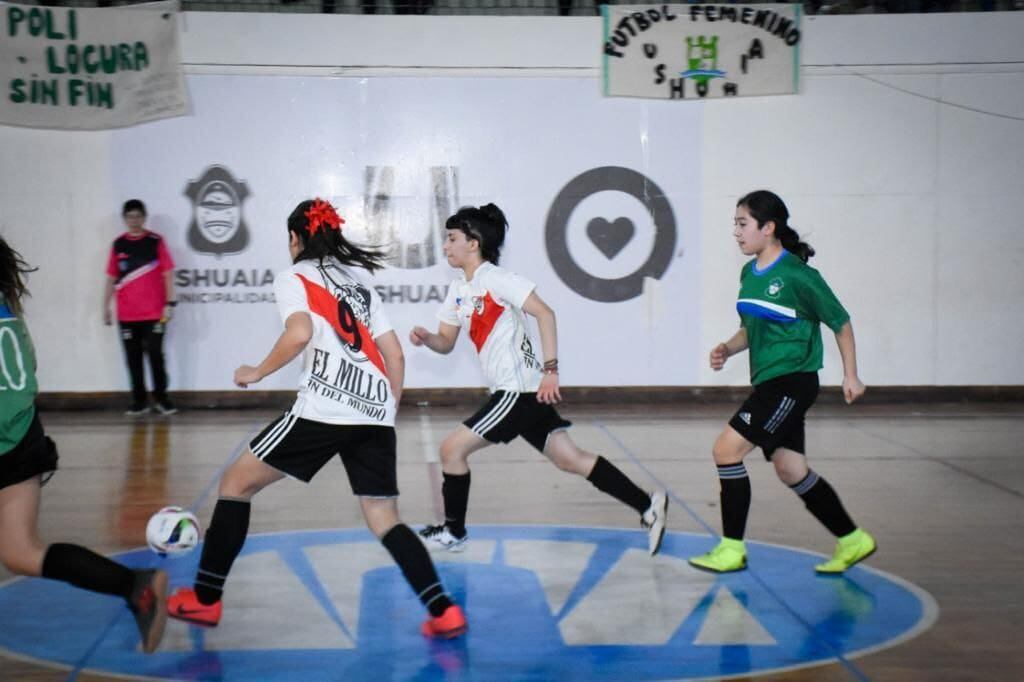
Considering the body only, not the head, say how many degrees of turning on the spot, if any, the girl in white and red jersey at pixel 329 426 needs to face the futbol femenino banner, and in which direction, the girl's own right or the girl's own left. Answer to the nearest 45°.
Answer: approximately 90° to the girl's own right

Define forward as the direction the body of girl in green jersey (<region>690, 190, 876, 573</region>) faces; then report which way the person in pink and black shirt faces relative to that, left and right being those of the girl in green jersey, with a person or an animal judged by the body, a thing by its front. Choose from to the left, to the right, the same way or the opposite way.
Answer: to the left

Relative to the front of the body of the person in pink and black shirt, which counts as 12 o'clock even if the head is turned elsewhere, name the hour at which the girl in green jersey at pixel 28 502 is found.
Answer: The girl in green jersey is roughly at 12 o'clock from the person in pink and black shirt.

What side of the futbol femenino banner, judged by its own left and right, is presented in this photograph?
front

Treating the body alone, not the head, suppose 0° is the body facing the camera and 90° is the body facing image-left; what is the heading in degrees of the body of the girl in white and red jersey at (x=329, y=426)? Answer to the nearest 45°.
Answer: approximately 135°

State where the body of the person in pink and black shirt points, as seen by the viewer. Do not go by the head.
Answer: toward the camera

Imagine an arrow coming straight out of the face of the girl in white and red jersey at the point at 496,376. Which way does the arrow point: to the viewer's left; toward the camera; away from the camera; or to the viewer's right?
to the viewer's left

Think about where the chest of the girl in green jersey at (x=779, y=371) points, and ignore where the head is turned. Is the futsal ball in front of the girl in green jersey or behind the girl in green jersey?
in front

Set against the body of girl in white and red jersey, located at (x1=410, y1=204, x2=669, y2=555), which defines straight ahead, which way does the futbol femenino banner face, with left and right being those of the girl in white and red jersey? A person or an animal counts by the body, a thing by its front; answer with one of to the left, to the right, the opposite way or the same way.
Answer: to the left

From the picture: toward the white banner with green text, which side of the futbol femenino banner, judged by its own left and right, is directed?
right

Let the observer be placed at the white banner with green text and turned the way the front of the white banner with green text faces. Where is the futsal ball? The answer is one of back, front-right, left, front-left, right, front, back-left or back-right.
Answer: front

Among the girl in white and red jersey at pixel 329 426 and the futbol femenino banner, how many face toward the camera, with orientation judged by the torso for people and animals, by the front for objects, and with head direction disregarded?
1

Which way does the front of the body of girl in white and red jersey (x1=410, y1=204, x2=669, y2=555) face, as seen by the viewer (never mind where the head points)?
to the viewer's left

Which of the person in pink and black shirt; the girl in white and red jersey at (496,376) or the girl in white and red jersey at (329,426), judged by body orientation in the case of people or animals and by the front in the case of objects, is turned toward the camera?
the person in pink and black shirt
